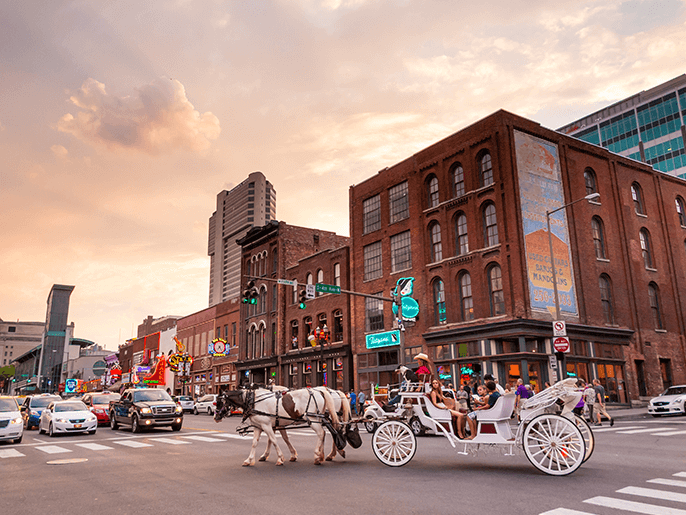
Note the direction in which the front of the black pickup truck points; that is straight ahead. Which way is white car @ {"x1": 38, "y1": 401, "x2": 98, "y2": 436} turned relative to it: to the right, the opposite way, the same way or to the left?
the same way

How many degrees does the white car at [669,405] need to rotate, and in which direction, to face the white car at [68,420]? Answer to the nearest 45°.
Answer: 0° — it already faces it

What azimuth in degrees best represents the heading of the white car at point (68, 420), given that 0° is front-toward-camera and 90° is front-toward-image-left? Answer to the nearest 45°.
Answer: approximately 315°

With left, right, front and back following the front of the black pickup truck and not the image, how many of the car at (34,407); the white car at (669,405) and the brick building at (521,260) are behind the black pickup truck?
1

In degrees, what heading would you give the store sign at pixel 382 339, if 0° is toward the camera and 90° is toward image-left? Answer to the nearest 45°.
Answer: approximately 0°

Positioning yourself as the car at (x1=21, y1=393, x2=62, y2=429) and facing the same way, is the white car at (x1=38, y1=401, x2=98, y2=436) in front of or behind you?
in front

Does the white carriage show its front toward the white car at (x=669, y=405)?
no

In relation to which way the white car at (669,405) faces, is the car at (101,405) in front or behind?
in front

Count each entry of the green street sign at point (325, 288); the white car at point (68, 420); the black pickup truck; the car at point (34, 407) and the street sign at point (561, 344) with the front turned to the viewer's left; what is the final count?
0

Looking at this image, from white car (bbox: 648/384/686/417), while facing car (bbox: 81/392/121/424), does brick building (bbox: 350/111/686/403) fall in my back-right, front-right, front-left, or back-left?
front-right

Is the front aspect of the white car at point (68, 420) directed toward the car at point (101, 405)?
no

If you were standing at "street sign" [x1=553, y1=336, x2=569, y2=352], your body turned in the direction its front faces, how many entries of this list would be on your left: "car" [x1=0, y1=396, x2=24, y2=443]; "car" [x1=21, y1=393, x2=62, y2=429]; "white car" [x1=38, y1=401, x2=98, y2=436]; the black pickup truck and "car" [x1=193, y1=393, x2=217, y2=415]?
0

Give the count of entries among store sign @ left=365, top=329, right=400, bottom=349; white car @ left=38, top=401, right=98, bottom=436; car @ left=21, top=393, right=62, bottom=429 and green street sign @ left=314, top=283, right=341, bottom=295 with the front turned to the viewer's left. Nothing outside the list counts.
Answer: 0

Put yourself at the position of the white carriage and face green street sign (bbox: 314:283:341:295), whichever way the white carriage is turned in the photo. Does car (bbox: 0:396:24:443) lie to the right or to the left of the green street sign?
left
